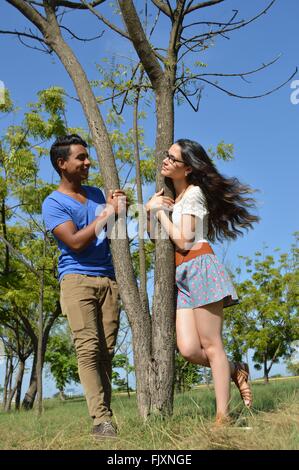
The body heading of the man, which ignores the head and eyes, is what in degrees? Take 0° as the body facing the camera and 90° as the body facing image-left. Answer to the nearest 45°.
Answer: approximately 315°

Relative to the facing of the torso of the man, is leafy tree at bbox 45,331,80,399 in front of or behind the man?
behind

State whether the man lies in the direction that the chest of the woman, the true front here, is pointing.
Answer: yes

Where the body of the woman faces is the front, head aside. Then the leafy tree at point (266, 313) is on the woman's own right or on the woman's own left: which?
on the woman's own right

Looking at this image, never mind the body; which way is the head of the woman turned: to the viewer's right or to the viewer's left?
to the viewer's left

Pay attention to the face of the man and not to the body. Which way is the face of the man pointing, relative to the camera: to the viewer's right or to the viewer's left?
to the viewer's right

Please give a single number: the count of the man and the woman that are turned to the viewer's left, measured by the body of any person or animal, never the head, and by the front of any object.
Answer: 1

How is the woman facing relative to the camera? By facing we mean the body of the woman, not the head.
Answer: to the viewer's left

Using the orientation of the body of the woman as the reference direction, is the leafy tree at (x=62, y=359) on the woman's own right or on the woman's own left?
on the woman's own right
